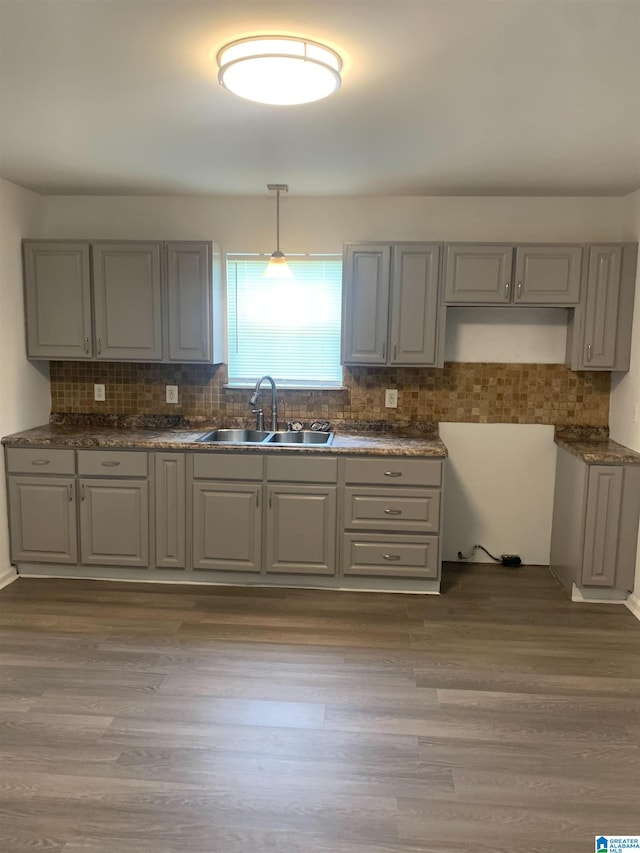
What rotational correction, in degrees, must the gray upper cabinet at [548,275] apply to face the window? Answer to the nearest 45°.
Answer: approximately 90° to its right

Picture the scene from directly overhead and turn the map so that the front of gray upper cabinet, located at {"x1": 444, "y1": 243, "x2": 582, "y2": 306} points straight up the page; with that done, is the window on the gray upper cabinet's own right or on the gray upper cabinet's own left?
on the gray upper cabinet's own right

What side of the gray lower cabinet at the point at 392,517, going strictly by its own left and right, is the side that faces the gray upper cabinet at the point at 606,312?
left

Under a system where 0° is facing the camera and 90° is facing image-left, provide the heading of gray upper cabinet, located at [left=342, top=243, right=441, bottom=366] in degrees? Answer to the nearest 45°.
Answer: approximately 0°

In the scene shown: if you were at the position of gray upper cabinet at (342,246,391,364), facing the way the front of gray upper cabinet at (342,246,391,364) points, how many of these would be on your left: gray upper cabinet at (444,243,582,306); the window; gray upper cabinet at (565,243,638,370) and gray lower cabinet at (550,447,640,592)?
3
